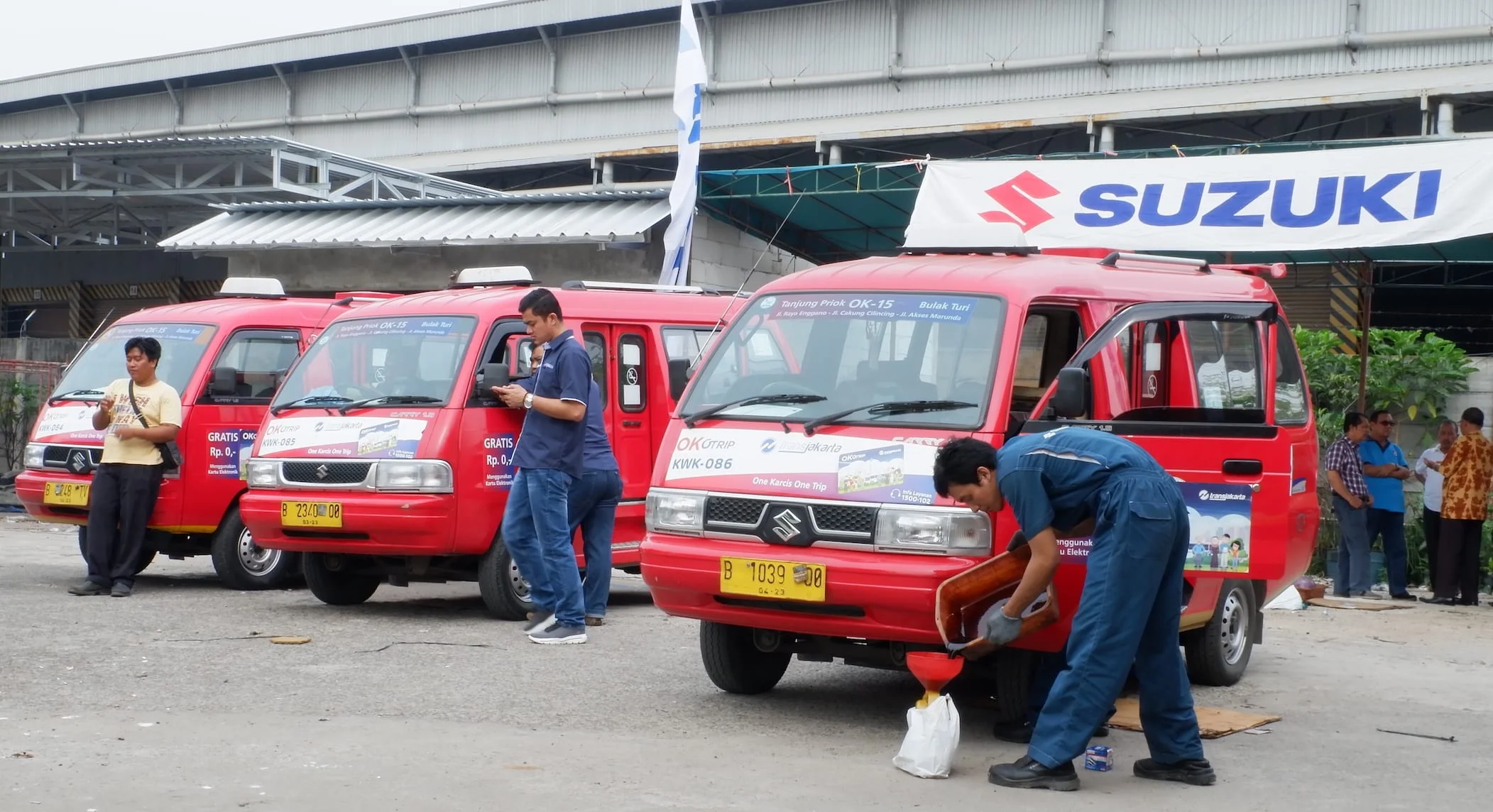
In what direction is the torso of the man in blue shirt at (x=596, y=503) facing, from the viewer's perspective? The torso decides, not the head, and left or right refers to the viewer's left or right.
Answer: facing to the left of the viewer

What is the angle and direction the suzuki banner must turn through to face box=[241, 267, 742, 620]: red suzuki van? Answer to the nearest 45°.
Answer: approximately 45° to its right

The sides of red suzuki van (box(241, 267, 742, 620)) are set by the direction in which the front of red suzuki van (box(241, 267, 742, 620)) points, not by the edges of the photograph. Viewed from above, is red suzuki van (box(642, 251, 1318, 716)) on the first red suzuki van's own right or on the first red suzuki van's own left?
on the first red suzuki van's own left

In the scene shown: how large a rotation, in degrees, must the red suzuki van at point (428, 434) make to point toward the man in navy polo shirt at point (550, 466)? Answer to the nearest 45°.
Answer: approximately 90° to its left

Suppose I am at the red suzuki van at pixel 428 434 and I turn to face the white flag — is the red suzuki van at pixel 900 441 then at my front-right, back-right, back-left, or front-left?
back-right

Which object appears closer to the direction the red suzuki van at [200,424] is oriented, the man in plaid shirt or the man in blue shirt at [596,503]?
the man in blue shirt

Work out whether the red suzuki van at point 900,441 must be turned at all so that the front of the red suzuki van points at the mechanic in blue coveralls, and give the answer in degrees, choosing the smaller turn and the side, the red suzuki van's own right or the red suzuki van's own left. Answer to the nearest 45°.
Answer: approximately 90° to the red suzuki van's own left

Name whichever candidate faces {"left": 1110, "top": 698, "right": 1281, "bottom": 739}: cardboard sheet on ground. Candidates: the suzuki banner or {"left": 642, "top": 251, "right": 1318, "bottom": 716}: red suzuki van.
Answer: the suzuki banner
